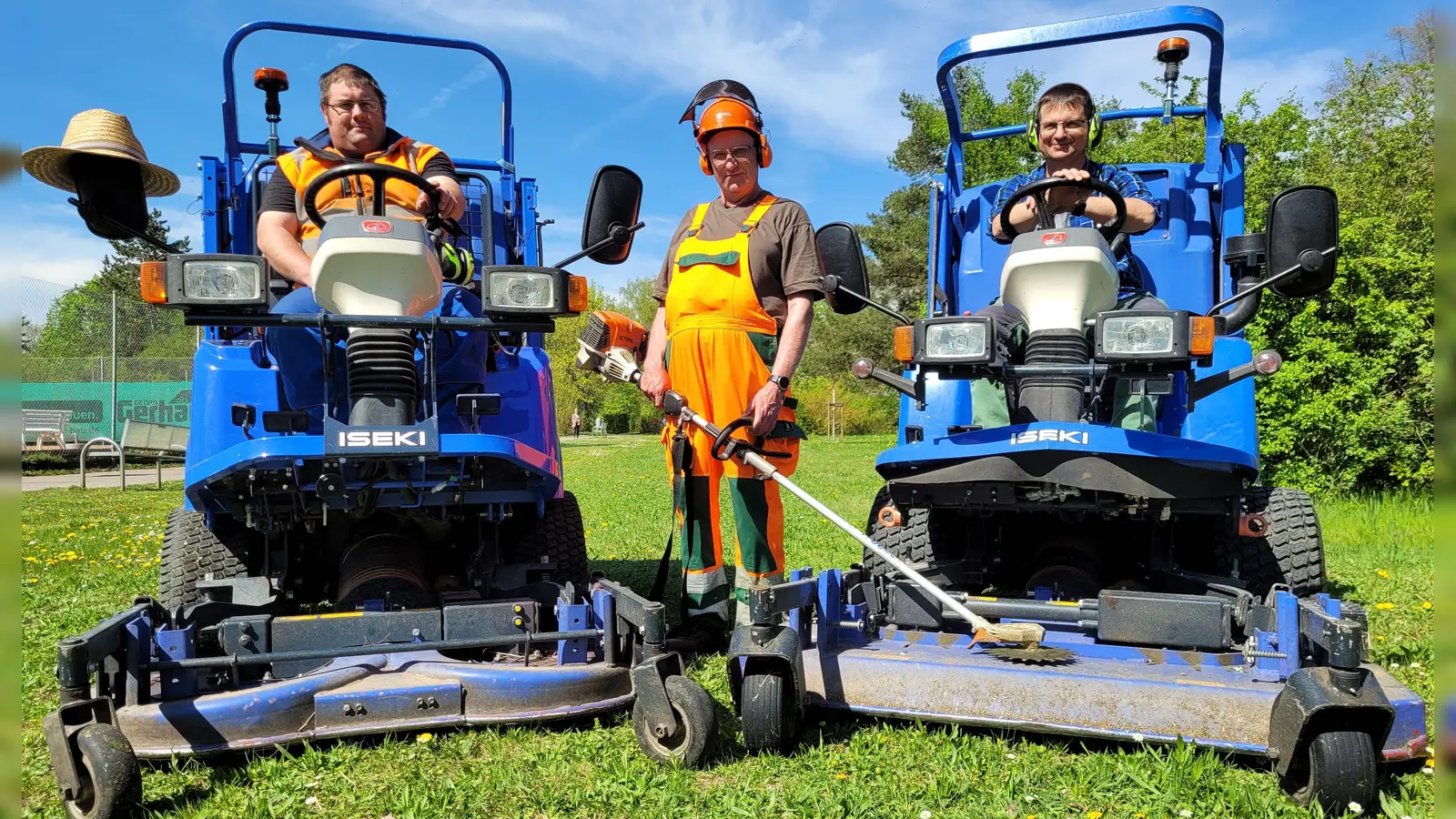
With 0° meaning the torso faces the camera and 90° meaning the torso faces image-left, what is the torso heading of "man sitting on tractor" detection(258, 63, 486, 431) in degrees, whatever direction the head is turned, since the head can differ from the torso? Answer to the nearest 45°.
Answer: approximately 0°

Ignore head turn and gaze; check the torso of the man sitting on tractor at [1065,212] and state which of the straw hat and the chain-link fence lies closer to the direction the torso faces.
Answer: the straw hat

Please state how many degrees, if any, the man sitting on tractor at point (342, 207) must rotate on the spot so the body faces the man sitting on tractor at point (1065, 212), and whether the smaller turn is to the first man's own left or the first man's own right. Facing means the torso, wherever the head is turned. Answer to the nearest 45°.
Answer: approximately 90° to the first man's own left

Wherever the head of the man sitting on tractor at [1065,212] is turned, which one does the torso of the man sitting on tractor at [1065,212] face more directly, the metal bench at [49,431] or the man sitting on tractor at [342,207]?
the man sitting on tractor

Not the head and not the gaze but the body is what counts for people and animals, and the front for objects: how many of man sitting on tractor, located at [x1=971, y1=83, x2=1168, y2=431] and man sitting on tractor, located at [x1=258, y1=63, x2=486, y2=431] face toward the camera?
2

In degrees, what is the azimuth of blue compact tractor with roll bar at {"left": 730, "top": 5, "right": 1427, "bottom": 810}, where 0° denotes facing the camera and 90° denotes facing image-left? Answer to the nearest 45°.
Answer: approximately 0°

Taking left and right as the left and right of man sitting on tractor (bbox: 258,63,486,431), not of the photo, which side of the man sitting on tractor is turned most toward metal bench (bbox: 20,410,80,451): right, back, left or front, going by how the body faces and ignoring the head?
back

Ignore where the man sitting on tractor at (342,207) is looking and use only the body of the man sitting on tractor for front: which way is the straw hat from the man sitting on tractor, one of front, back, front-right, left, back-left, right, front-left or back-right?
front-right
